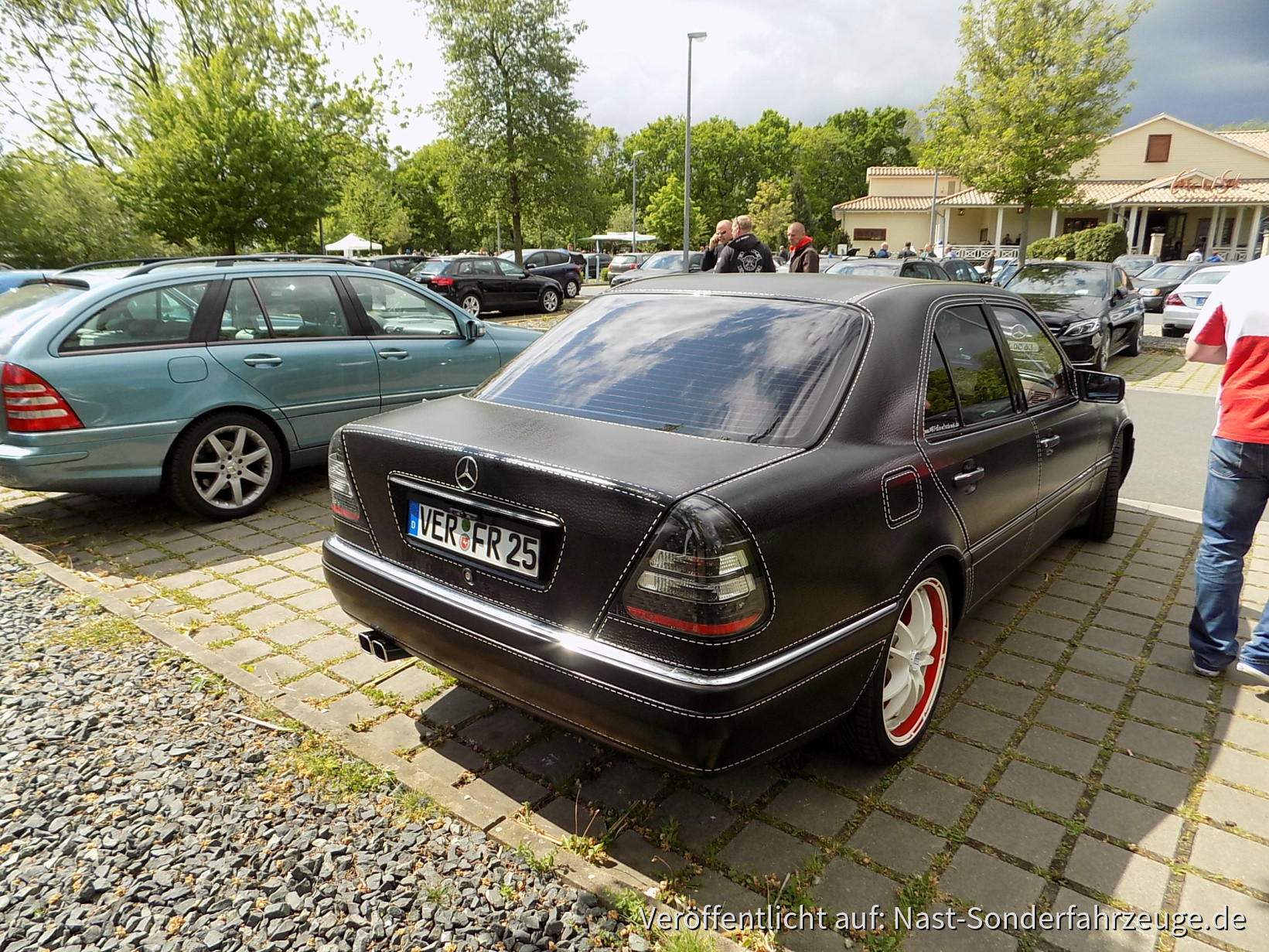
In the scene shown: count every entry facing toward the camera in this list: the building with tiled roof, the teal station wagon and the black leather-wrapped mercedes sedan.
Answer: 1

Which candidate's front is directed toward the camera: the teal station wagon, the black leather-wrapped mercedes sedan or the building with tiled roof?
the building with tiled roof

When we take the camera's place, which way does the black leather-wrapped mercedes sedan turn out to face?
facing away from the viewer and to the right of the viewer

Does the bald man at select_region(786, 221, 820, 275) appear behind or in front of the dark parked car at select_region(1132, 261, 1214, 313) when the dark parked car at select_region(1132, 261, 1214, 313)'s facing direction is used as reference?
in front

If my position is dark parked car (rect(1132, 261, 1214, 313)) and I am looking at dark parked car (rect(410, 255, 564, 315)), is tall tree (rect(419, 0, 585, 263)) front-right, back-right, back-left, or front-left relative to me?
front-right

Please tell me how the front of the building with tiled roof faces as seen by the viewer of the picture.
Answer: facing the viewer

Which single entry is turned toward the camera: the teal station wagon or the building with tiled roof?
the building with tiled roof

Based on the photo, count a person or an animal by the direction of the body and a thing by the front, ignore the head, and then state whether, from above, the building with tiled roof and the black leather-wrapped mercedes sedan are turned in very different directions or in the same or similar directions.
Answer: very different directions

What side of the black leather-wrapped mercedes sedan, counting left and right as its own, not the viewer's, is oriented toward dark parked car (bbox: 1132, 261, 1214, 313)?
front

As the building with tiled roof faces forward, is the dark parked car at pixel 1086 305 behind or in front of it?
in front

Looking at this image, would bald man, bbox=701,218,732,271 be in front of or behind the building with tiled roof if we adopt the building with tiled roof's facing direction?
in front

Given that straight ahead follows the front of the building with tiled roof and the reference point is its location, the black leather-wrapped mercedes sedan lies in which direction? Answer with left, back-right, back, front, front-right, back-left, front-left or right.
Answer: front

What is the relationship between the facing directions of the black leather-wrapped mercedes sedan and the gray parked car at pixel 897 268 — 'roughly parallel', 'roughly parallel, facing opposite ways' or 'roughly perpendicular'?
roughly parallel, facing opposite ways

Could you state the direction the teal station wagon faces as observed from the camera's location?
facing away from the viewer and to the right of the viewer

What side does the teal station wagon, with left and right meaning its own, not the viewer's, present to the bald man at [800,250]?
front

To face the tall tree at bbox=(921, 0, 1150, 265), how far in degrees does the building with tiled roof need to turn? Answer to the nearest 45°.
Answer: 0° — it already faces it

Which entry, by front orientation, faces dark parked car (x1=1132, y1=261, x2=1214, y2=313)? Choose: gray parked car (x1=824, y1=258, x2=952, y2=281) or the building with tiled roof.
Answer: the building with tiled roof

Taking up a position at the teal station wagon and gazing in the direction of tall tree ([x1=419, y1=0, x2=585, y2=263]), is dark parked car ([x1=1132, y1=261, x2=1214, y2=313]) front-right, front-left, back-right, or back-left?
front-right

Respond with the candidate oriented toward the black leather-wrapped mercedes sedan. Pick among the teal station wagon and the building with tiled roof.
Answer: the building with tiled roof
